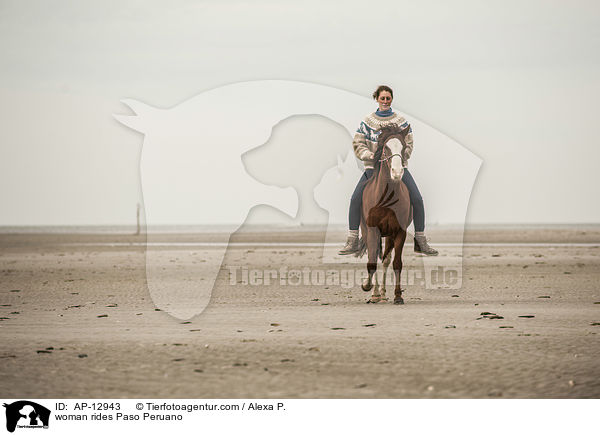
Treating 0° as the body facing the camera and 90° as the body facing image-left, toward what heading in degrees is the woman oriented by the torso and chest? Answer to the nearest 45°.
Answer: approximately 0°

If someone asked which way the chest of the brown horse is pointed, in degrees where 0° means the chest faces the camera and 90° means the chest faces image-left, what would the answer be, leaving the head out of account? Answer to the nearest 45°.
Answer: approximately 0°
